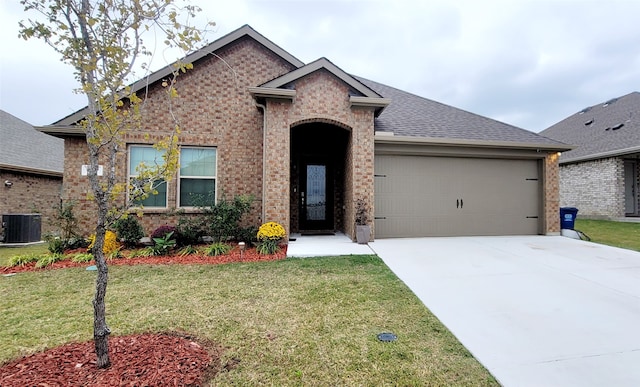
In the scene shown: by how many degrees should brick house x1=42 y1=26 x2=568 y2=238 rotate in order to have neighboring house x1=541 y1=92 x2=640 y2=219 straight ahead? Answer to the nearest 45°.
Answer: approximately 90° to its left

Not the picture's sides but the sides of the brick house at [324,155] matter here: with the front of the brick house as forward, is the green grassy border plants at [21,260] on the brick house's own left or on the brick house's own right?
on the brick house's own right

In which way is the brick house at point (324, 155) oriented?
toward the camera

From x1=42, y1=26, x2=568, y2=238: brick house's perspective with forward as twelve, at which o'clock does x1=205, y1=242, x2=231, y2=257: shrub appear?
The shrub is roughly at 2 o'clock from the brick house.

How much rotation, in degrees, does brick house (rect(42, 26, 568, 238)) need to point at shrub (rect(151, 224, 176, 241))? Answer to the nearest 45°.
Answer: approximately 90° to its right

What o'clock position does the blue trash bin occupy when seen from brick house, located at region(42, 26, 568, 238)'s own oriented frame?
The blue trash bin is roughly at 9 o'clock from the brick house.

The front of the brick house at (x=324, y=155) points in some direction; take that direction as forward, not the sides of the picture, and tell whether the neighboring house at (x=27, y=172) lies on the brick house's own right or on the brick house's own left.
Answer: on the brick house's own right

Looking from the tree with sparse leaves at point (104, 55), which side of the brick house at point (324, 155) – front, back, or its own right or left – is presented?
front

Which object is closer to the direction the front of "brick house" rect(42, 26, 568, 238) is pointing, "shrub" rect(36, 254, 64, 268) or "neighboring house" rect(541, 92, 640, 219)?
the shrub

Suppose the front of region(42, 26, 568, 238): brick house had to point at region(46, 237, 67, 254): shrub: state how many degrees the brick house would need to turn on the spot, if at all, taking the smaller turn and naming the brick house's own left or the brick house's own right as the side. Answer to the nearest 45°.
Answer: approximately 90° to the brick house's own right
